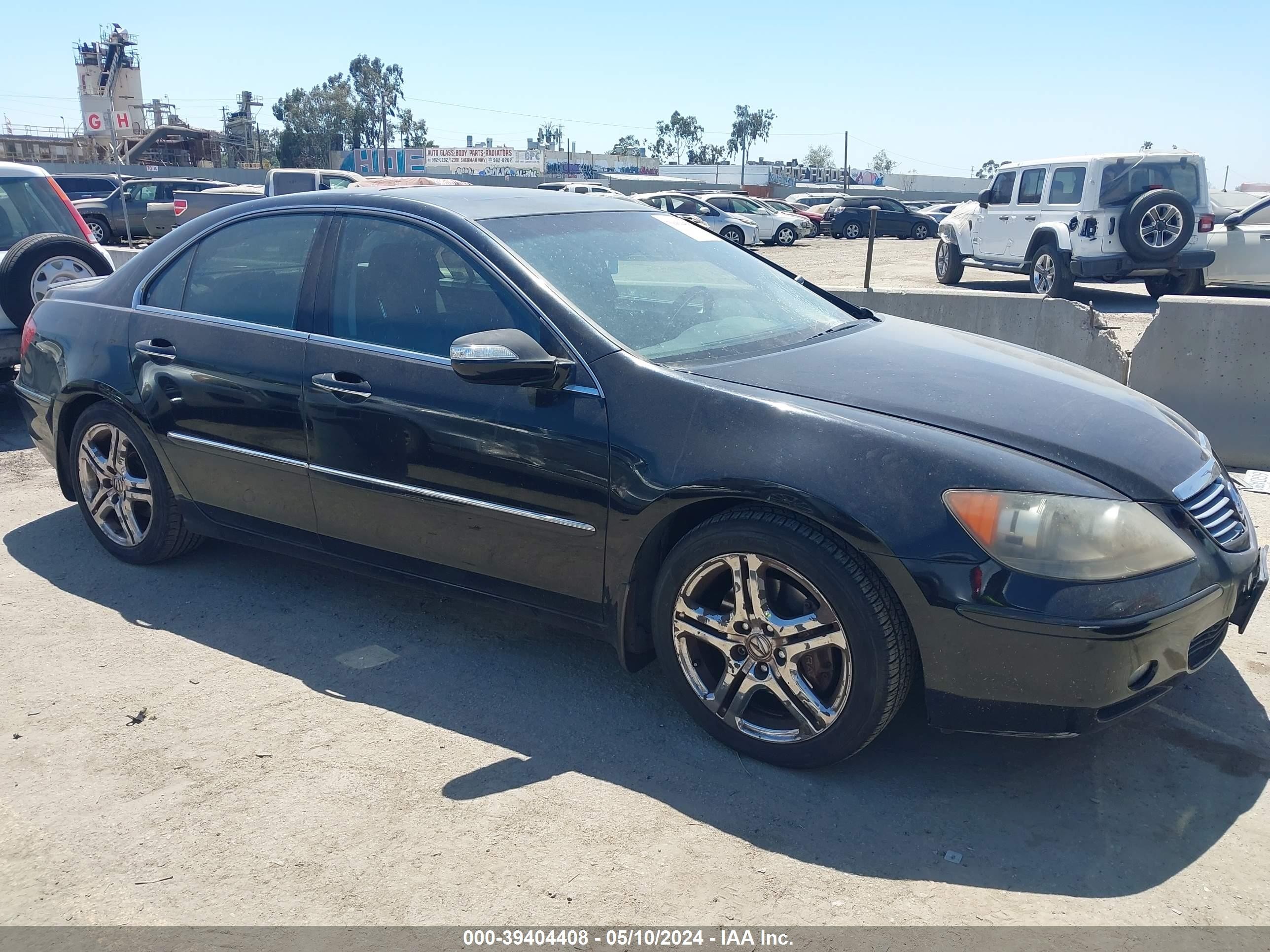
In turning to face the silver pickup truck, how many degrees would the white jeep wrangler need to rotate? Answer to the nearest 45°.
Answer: approximately 45° to its left

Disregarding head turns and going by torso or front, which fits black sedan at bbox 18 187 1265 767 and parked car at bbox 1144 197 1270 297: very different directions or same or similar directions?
very different directions

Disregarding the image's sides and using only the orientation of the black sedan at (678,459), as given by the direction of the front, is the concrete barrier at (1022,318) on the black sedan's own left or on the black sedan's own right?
on the black sedan's own left

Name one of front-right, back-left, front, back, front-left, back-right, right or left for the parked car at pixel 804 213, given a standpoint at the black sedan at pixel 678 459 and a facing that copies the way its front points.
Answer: back-left

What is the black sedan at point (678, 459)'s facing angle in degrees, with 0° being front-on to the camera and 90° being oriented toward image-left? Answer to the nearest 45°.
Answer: approximately 315°

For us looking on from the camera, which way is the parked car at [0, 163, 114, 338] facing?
facing away from the viewer and to the left of the viewer
